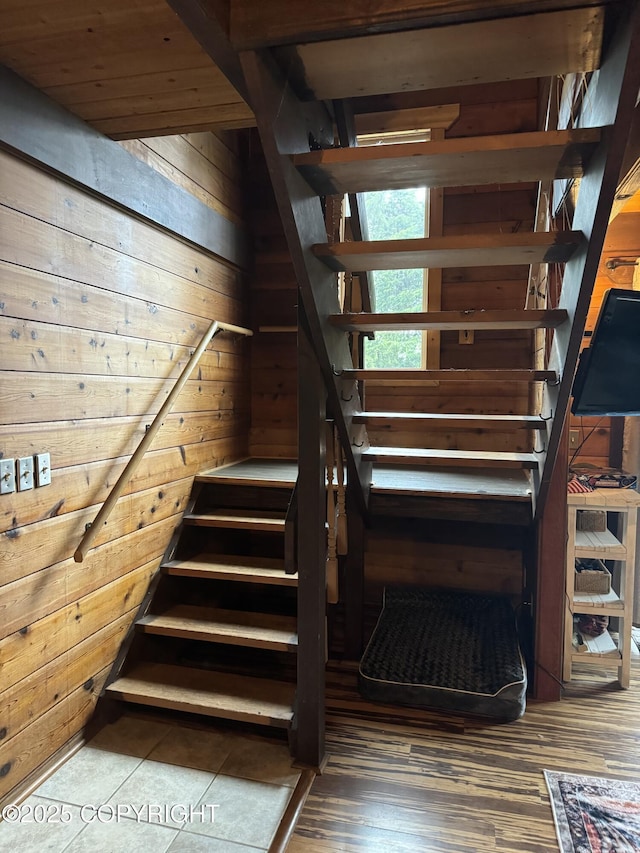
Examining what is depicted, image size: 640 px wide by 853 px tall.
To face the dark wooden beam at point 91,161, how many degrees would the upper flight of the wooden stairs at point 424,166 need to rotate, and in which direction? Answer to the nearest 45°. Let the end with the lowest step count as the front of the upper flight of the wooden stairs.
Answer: approximately 90° to its left

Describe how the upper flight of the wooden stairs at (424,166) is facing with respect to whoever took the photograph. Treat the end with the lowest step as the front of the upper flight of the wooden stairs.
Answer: facing away from the viewer

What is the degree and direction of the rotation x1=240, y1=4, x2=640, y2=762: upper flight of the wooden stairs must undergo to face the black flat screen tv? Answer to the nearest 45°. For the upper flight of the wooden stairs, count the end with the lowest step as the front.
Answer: approximately 45° to its right
